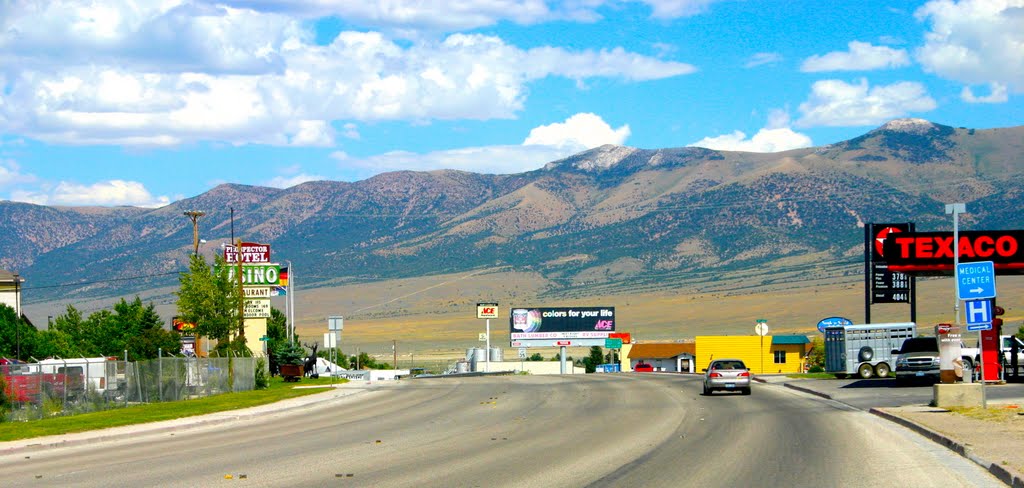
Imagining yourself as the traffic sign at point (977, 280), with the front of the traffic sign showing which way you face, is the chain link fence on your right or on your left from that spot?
on your right

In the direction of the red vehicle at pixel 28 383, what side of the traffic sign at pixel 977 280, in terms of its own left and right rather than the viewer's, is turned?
right

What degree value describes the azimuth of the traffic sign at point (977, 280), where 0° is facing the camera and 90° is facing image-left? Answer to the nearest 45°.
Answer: approximately 0°

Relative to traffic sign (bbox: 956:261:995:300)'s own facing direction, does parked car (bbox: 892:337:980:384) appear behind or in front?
behind

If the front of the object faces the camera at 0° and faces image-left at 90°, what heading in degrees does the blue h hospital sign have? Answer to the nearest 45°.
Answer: approximately 0°
